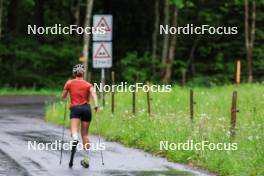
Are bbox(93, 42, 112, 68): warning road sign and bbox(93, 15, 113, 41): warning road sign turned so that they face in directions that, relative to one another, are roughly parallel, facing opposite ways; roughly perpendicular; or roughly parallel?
roughly parallel

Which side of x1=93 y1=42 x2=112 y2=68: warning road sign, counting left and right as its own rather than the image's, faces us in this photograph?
front

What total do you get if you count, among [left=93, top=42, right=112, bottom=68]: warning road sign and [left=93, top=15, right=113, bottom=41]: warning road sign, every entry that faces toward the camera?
2

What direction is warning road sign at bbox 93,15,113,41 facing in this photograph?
toward the camera
